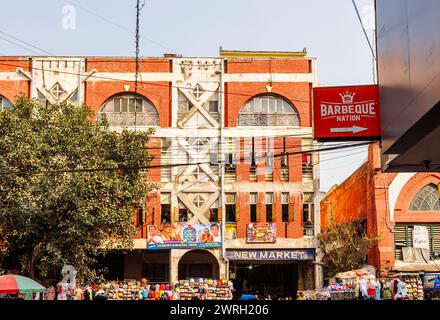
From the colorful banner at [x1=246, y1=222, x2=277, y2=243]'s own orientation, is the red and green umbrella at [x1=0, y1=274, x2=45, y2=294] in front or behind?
in front

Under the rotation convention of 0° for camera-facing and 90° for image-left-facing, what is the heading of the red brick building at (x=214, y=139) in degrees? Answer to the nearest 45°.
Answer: approximately 0°

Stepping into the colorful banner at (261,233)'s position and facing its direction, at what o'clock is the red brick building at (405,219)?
The red brick building is roughly at 9 o'clock from the colorful banner.

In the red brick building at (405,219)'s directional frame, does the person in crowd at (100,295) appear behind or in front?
in front
